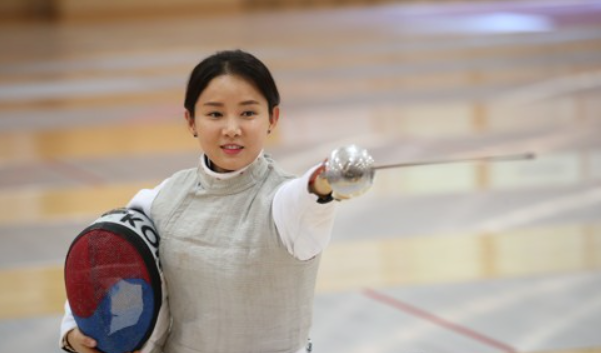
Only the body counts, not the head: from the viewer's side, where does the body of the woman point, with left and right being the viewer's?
facing the viewer
